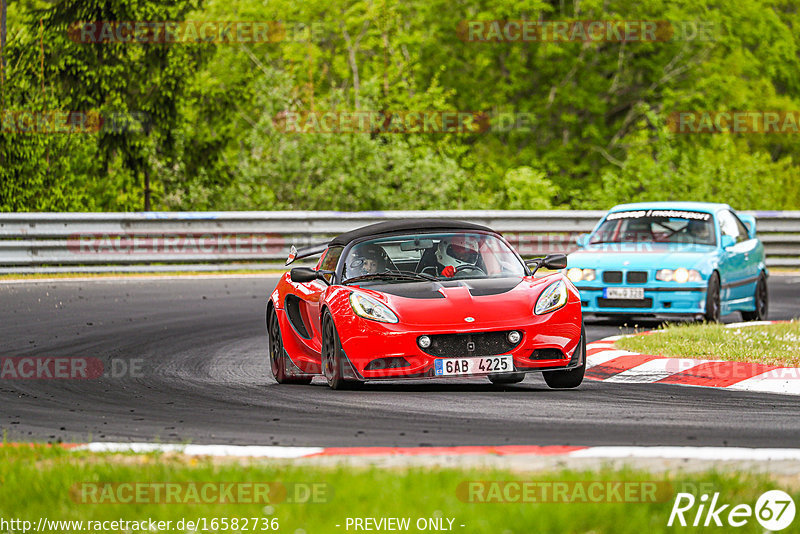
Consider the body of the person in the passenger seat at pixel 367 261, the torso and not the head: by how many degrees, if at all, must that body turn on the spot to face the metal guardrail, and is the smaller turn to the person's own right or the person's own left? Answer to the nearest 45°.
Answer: approximately 180°

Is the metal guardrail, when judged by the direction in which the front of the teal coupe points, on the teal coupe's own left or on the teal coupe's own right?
on the teal coupe's own right

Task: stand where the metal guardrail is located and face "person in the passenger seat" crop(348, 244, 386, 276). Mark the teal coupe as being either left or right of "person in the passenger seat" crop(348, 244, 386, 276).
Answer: left

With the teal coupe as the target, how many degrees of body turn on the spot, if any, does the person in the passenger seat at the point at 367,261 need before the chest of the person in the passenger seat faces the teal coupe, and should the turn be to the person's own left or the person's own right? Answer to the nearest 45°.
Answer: approximately 135° to the person's own left

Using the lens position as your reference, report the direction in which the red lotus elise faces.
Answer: facing the viewer and to the right of the viewer

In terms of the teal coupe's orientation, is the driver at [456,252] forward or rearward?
forward

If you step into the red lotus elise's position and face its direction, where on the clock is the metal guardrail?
The metal guardrail is roughly at 7 o'clock from the red lotus elise.

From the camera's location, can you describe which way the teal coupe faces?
facing the viewer and to the left of the viewer

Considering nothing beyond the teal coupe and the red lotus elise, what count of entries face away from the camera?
0

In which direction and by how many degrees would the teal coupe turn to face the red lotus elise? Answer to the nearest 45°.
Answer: approximately 45° to its left

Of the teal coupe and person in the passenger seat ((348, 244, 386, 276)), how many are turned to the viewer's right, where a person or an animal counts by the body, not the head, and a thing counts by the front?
0
